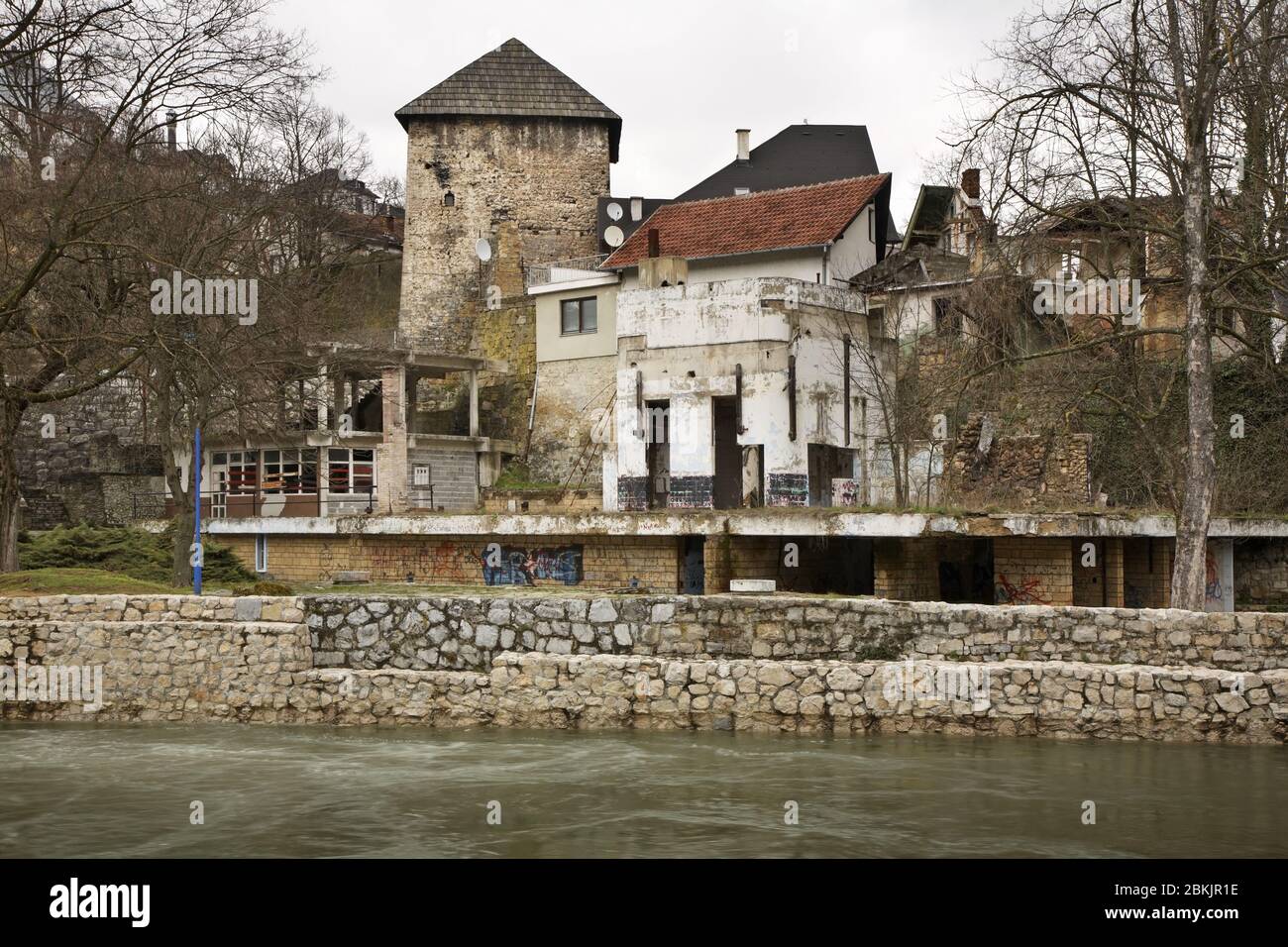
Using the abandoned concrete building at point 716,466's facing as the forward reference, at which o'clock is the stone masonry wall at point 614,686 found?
The stone masonry wall is roughly at 12 o'clock from the abandoned concrete building.

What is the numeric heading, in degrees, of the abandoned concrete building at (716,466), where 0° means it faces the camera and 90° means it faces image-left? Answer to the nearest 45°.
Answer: approximately 0°
